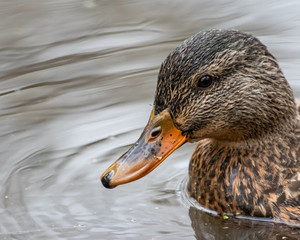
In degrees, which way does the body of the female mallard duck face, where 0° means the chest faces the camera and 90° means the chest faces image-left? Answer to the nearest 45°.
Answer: approximately 45°
